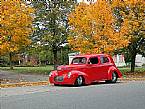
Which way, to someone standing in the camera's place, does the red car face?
facing the viewer and to the left of the viewer

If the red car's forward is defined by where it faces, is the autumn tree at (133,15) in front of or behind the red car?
behind

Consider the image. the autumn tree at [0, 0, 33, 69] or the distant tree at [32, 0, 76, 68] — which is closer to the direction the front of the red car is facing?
the autumn tree

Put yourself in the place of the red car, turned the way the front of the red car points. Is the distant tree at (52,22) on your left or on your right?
on your right

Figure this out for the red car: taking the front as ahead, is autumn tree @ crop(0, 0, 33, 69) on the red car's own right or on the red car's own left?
on the red car's own right

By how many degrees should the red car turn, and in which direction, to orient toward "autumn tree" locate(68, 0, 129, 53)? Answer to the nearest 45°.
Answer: approximately 135° to its right
